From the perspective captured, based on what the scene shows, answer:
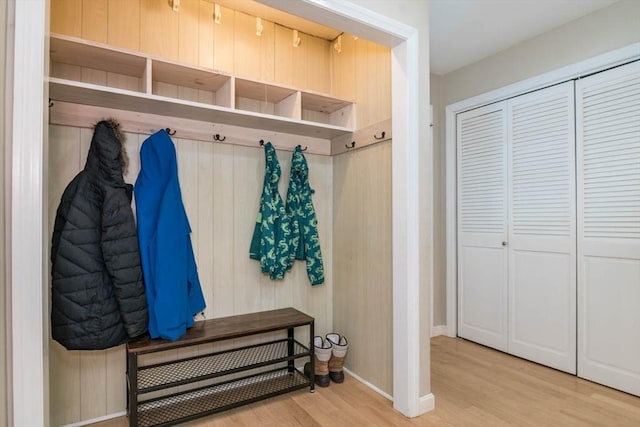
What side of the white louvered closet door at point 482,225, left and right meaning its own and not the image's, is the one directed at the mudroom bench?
front

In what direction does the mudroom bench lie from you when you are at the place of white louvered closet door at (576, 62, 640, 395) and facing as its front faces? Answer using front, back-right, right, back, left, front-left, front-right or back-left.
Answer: front

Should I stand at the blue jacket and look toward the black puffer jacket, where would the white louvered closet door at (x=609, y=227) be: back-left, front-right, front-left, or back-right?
back-left

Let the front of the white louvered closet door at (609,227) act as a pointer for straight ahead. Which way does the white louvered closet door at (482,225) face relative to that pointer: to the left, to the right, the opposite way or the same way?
the same way

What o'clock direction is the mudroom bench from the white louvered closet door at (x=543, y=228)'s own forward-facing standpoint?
The mudroom bench is roughly at 12 o'clock from the white louvered closet door.

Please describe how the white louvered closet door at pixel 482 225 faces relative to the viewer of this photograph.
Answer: facing the viewer and to the left of the viewer

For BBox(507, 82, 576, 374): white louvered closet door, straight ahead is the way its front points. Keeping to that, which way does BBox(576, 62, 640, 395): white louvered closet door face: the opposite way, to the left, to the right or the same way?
the same way

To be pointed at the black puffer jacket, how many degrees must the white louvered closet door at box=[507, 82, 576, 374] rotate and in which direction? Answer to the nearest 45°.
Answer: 0° — it already faces it

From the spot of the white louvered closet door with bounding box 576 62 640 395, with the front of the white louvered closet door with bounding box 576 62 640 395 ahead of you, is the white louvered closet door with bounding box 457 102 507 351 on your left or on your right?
on your right

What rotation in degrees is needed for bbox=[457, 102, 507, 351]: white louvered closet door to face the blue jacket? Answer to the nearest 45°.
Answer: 0° — it already faces it

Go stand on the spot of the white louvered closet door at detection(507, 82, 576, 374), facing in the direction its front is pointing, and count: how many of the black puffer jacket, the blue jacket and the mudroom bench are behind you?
0

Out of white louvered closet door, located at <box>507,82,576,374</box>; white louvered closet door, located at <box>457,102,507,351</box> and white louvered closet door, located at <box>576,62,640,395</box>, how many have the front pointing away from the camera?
0

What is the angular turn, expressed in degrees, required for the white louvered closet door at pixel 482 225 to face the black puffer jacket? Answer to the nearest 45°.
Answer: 0° — it already faces it

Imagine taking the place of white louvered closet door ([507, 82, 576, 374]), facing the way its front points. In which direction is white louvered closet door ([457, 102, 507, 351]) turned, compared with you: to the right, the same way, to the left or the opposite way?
the same way

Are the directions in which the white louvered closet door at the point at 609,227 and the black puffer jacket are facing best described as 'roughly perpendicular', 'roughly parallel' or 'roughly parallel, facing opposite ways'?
roughly perpendicular
